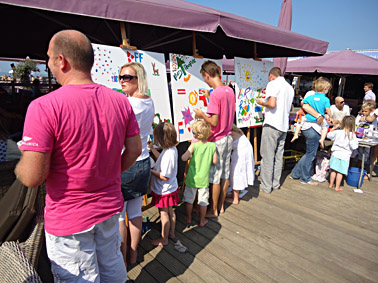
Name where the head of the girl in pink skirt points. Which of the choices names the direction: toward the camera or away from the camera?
away from the camera

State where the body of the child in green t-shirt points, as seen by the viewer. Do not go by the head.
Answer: away from the camera

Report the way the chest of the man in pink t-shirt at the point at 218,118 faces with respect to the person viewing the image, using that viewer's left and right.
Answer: facing away from the viewer and to the left of the viewer

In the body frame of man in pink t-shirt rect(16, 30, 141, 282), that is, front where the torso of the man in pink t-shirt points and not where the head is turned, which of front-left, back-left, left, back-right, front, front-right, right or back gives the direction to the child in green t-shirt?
right

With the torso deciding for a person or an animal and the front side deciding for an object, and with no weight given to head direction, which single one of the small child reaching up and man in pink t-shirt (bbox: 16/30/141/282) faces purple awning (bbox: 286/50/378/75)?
the small child reaching up

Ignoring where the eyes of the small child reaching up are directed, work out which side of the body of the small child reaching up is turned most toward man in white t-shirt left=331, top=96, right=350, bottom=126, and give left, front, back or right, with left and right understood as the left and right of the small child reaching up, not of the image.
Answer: front

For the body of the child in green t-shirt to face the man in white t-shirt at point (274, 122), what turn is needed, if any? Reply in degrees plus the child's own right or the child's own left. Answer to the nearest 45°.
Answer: approximately 45° to the child's own right

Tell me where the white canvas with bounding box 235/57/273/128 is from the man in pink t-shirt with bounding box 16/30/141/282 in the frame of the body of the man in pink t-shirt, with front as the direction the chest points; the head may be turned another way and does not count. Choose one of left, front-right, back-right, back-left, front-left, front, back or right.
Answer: right

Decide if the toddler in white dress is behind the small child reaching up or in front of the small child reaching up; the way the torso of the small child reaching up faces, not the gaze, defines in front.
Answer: behind
